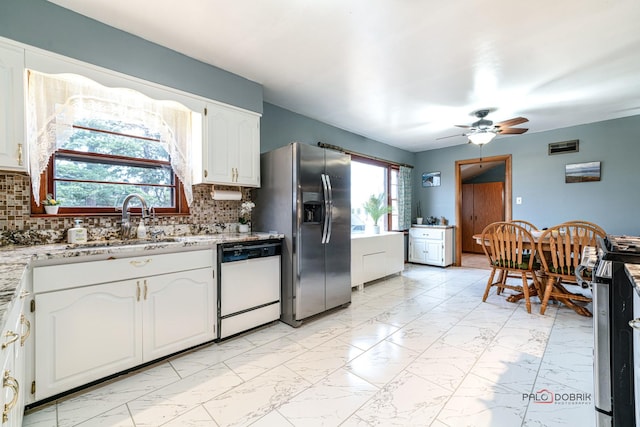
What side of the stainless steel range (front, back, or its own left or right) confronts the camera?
left

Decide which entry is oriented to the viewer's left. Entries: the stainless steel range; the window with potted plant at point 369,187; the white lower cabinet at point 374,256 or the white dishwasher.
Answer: the stainless steel range

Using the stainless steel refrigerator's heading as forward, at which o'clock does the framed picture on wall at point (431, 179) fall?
The framed picture on wall is roughly at 9 o'clock from the stainless steel refrigerator.

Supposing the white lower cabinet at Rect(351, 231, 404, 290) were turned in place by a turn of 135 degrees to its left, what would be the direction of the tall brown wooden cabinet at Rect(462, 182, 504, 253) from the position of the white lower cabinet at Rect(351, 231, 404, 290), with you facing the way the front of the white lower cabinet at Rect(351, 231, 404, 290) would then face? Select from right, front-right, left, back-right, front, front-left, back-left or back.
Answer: front-right

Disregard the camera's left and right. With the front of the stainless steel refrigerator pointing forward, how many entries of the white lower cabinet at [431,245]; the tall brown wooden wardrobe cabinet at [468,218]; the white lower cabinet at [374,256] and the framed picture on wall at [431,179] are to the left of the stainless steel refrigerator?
4

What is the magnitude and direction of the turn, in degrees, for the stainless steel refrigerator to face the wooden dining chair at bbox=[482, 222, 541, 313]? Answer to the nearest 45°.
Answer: approximately 45° to its left

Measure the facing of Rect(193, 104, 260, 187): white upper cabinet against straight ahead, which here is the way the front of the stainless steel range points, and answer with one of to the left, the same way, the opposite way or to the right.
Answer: the opposite way

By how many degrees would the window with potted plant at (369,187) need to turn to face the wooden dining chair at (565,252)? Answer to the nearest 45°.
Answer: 0° — it already faces it
